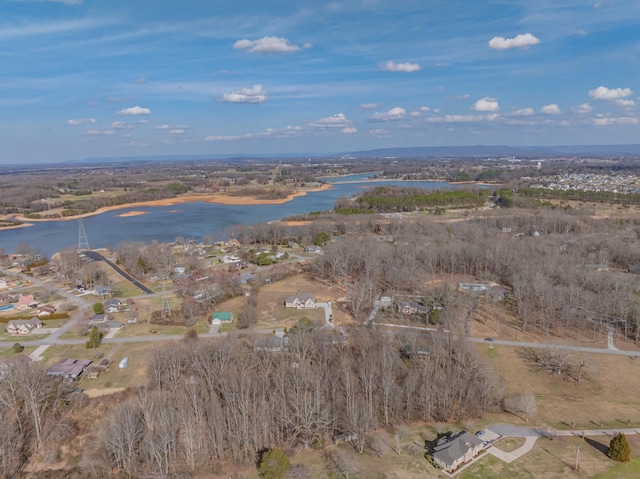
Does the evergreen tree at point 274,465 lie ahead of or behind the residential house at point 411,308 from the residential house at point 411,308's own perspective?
ahead

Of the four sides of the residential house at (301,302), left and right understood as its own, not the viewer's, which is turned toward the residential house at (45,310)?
right

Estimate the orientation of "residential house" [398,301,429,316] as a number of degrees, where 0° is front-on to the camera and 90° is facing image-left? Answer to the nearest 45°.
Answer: approximately 0°

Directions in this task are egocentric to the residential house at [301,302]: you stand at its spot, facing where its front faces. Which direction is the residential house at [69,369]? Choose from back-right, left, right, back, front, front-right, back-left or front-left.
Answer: front-right

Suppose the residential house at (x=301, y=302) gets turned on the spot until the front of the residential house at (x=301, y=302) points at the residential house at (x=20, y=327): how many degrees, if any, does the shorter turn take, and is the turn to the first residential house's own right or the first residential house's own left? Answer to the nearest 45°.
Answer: approximately 90° to the first residential house's own right

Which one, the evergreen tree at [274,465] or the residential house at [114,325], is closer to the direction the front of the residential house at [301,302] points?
the evergreen tree

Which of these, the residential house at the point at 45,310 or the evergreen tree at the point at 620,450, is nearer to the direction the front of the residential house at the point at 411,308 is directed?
the evergreen tree

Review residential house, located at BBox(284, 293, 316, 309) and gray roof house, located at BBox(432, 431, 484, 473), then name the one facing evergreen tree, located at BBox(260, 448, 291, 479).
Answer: the residential house

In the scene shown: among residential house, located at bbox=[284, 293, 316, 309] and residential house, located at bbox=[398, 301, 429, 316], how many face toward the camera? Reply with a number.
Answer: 2

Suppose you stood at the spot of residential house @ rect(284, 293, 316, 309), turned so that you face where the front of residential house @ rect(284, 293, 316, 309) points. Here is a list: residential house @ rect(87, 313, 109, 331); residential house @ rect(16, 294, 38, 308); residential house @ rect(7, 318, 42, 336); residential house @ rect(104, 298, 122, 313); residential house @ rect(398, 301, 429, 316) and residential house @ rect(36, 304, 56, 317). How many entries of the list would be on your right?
5

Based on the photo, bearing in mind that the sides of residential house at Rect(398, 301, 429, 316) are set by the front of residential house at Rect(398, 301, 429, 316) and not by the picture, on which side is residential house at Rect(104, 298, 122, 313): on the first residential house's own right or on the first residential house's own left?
on the first residential house's own right
